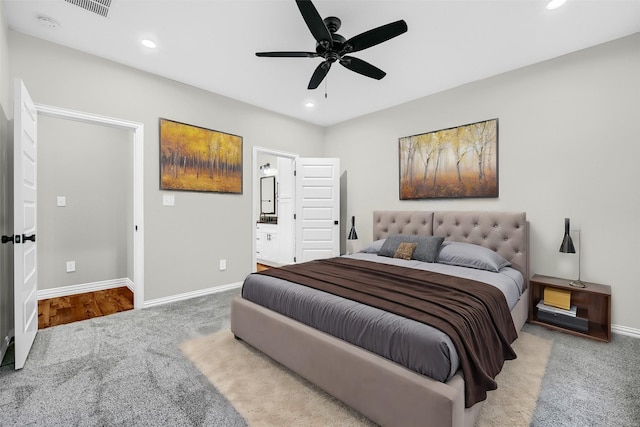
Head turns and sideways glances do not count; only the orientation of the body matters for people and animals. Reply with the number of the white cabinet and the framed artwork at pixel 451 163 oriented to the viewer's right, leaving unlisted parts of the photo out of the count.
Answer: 0

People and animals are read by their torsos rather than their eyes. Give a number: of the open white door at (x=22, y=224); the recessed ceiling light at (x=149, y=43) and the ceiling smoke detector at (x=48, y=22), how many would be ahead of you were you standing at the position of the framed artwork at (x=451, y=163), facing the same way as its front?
3

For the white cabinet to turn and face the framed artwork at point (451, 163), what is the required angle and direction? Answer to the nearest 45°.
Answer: approximately 90° to its left

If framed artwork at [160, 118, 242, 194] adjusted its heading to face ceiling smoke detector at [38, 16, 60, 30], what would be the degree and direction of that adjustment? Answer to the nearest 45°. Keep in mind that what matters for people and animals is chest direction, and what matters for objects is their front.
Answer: approximately 90° to its right

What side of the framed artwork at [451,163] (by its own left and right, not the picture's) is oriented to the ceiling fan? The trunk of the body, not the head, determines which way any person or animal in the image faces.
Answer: front

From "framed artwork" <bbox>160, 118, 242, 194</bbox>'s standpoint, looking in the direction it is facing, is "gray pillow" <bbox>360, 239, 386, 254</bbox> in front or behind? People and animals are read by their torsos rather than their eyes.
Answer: in front

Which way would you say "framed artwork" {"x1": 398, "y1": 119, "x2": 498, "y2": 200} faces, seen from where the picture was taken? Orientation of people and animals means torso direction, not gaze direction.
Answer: facing the viewer and to the left of the viewer

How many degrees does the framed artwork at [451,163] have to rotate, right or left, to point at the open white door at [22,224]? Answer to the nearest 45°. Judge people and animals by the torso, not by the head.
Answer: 0° — it already faces it

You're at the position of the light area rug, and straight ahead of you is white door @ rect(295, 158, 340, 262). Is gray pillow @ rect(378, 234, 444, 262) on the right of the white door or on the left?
right

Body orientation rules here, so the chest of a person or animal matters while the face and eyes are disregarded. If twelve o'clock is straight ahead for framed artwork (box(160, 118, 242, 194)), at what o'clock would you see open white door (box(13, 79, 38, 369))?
The open white door is roughly at 3 o'clock from the framed artwork.

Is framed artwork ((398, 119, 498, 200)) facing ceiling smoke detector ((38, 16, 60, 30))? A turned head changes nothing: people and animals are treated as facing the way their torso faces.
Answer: yes

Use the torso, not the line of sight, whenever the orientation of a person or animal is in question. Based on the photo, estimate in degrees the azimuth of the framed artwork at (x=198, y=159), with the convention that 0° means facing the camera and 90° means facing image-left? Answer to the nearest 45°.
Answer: approximately 315°

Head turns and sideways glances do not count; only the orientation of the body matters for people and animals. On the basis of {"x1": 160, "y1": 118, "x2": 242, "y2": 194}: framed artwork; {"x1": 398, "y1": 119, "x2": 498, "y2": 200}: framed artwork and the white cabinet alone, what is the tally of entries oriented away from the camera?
0

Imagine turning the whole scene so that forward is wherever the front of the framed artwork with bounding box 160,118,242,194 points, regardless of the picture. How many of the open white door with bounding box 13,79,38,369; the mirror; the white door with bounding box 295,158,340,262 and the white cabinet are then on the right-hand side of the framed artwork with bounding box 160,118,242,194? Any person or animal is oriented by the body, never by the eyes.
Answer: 1

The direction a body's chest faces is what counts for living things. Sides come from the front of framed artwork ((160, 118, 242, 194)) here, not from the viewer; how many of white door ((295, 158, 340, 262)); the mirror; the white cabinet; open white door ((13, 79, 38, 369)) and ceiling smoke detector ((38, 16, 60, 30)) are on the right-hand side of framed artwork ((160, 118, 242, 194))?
2

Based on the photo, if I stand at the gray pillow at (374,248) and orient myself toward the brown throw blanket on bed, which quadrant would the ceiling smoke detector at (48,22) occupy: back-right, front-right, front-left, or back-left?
front-right
